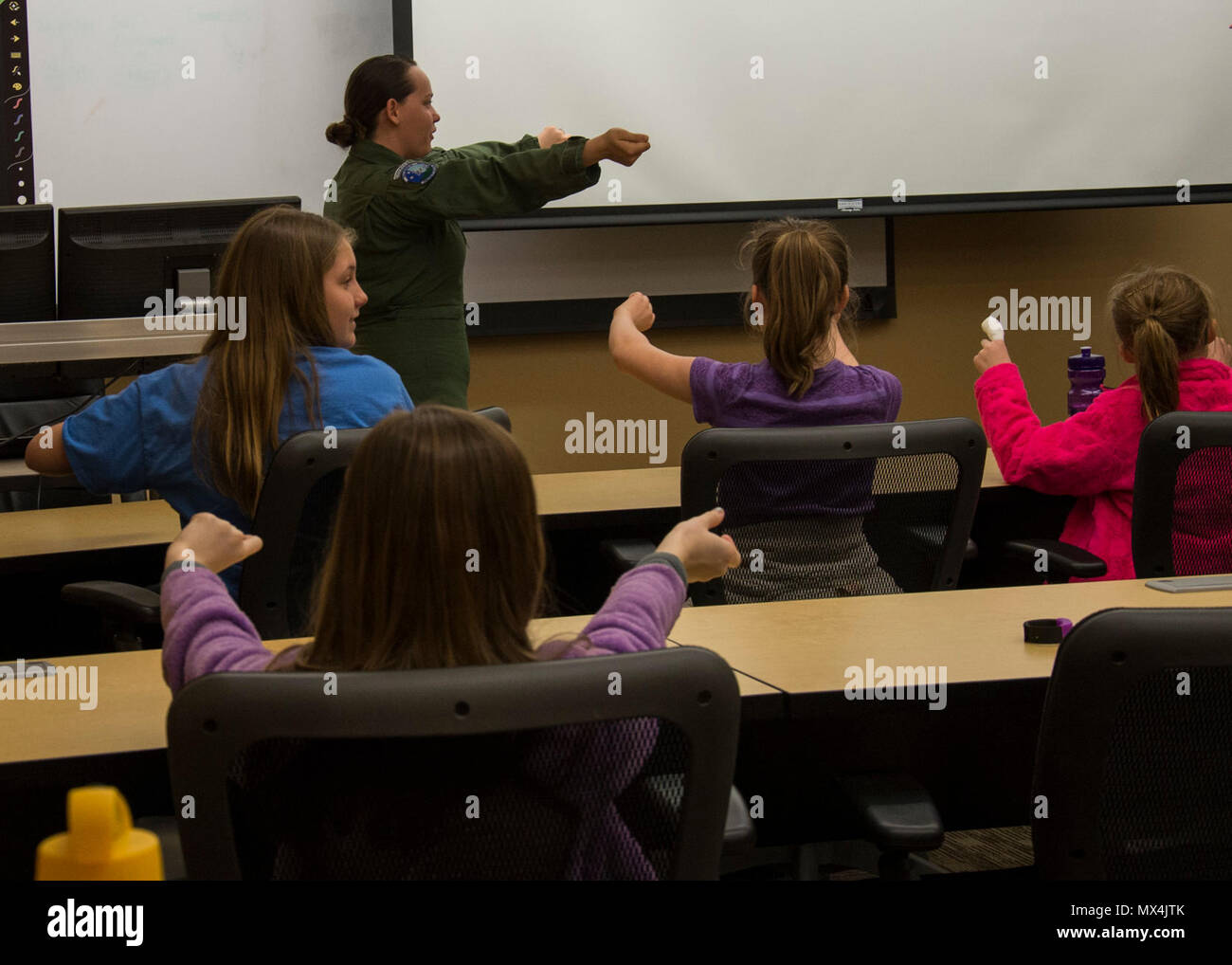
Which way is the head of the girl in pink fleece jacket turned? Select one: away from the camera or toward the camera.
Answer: away from the camera

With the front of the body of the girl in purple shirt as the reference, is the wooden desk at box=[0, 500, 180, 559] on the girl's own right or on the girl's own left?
on the girl's own left

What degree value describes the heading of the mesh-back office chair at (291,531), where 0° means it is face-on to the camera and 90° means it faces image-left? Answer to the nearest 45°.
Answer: approximately 135°

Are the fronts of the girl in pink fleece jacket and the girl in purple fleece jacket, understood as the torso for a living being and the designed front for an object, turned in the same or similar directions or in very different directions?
same or similar directions

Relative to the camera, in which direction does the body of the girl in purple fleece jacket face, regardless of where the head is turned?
away from the camera

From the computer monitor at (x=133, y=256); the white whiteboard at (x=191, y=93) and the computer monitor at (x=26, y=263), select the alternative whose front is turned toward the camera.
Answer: the white whiteboard

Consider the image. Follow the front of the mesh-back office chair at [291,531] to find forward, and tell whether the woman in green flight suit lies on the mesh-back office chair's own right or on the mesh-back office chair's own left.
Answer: on the mesh-back office chair's own right

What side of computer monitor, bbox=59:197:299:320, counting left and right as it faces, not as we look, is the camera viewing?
back

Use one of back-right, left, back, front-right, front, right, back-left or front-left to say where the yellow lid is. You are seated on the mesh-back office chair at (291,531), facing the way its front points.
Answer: back-left

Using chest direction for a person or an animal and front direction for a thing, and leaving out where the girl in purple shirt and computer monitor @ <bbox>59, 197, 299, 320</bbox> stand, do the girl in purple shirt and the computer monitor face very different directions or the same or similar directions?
same or similar directions

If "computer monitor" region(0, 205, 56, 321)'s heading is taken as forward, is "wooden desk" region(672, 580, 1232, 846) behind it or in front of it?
behind

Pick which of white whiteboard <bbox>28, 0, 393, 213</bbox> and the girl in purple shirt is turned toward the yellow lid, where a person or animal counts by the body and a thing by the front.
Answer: the white whiteboard

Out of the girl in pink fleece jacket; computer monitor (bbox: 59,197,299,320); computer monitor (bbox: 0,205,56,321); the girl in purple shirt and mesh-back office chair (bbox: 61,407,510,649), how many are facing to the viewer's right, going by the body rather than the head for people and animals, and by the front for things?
0

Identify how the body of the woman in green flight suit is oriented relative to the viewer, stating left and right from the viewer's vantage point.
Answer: facing to the right of the viewer

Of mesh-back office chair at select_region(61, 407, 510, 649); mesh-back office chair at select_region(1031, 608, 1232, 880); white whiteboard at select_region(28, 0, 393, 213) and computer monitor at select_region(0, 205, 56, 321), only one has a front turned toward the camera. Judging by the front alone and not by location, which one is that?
the white whiteboard

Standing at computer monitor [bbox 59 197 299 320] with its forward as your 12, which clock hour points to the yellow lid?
The yellow lid is roughly at 6 o'clock from the computer monitor.
